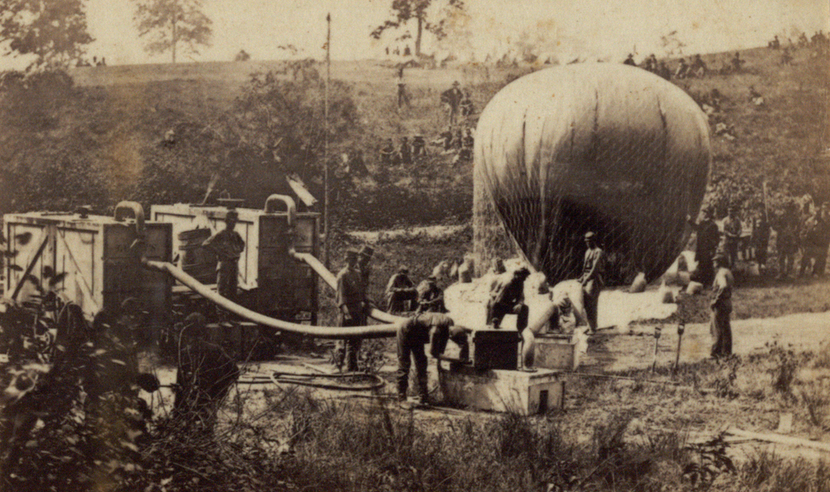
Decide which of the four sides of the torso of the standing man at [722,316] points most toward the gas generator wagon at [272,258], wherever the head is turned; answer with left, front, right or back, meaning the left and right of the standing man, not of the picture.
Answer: front

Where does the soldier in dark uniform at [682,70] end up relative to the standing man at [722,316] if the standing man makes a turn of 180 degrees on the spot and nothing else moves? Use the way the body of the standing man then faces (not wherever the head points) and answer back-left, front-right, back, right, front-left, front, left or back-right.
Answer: left

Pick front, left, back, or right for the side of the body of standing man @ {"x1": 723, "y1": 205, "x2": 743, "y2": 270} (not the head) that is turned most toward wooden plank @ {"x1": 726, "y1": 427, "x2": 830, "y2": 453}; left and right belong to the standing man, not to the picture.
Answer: front

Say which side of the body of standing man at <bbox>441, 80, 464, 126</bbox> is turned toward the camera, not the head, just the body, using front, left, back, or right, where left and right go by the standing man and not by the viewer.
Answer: front

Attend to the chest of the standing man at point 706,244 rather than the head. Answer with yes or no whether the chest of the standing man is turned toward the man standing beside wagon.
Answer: yes

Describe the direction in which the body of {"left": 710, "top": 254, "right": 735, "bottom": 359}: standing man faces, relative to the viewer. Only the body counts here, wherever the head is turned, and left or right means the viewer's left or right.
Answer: facing to the left of the viewer

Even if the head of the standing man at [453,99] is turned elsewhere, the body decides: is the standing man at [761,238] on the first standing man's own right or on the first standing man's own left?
on the first standing man's own left

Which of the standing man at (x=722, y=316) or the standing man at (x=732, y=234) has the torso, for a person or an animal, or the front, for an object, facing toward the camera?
the standing man at (x=732, y=234)

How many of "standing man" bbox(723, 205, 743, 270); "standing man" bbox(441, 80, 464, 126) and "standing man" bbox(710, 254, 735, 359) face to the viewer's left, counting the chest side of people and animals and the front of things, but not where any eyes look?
1

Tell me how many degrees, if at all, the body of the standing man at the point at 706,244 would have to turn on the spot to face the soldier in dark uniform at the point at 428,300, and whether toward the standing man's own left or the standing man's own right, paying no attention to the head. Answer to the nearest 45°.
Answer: approximately 45° to the standing man's own left

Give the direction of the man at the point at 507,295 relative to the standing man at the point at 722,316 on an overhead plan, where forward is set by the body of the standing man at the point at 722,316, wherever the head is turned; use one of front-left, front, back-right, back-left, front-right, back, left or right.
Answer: front-left

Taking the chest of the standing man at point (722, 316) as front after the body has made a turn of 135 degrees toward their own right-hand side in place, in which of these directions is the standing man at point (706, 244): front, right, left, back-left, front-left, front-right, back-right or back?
front-left
